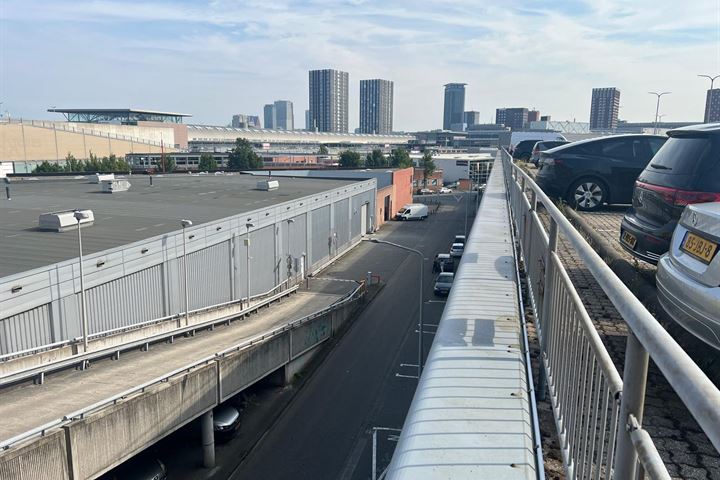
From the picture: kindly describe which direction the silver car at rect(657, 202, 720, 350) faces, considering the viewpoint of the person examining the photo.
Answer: facing away from the viewer and to the right of the viewer

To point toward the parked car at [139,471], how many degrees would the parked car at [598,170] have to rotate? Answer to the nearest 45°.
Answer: approximately 180°

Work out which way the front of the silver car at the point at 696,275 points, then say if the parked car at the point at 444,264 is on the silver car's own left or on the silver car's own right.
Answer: on the silver car's own left

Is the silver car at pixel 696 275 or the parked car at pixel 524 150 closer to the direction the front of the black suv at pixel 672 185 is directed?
the parked car

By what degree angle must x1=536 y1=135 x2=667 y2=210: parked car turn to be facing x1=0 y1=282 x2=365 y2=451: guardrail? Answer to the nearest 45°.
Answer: approximately 180°

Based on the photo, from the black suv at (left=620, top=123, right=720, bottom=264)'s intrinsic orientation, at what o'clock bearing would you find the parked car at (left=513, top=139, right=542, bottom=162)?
The parked car is roughly at 10 o'clock from the black suv.

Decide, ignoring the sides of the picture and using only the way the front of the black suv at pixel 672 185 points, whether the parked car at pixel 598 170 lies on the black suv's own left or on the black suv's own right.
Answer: on the black suv's own left

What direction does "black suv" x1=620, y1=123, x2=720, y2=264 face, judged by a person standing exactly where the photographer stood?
facing away from the viewer and to the right of the viewer

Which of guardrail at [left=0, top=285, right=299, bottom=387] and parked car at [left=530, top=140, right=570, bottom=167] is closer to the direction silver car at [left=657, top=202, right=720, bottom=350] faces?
the parked car

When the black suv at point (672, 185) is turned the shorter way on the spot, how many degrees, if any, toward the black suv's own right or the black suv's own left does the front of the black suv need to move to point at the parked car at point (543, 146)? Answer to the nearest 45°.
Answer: approximately 45° to the black suv's own left
